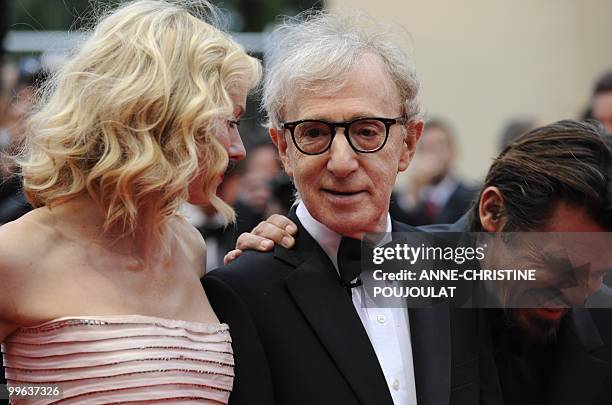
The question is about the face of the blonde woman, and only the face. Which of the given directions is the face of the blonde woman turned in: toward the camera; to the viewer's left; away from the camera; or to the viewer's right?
to the viewer's right

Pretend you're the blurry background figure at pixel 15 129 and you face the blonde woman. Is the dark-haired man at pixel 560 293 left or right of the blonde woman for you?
left

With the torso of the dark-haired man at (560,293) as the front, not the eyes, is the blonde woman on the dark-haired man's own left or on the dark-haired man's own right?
on the dark-haired man's own right

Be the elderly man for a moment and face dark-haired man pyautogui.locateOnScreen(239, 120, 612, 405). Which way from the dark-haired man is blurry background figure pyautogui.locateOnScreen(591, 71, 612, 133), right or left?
left

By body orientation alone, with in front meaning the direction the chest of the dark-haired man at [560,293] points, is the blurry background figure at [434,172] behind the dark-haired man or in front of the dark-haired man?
behind

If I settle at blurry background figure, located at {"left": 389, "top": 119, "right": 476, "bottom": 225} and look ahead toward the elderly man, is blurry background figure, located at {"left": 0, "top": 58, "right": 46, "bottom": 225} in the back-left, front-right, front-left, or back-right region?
front-right
